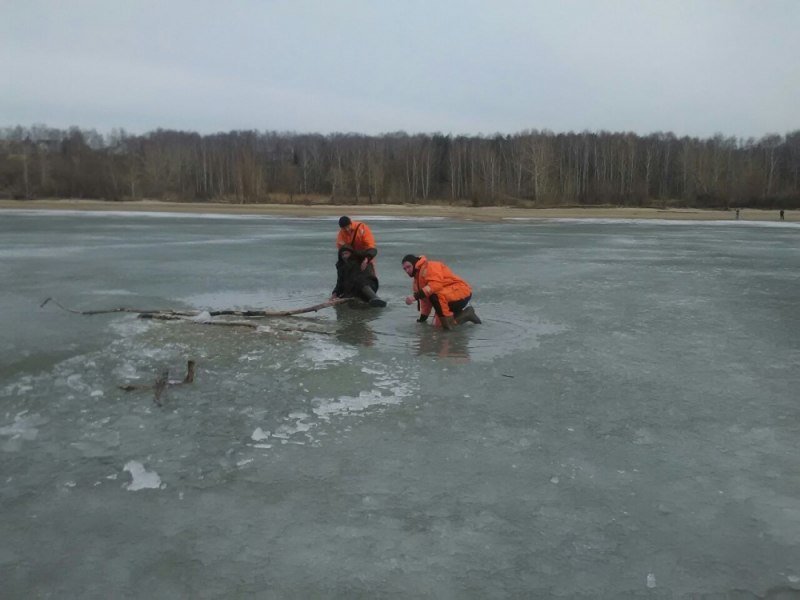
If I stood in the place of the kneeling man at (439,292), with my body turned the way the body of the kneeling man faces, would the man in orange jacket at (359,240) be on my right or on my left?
on my right

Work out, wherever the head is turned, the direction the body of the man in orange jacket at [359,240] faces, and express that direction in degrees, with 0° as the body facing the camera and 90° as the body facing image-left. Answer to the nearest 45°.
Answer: approximately 45°

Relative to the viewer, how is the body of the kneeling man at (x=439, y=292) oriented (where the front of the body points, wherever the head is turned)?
to the viewer's left

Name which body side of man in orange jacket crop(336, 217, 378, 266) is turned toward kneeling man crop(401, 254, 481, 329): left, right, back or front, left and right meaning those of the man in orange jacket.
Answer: left

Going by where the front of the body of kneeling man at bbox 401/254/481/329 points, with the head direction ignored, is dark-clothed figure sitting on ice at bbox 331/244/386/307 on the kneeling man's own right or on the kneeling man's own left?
on the kneeling man's own right
